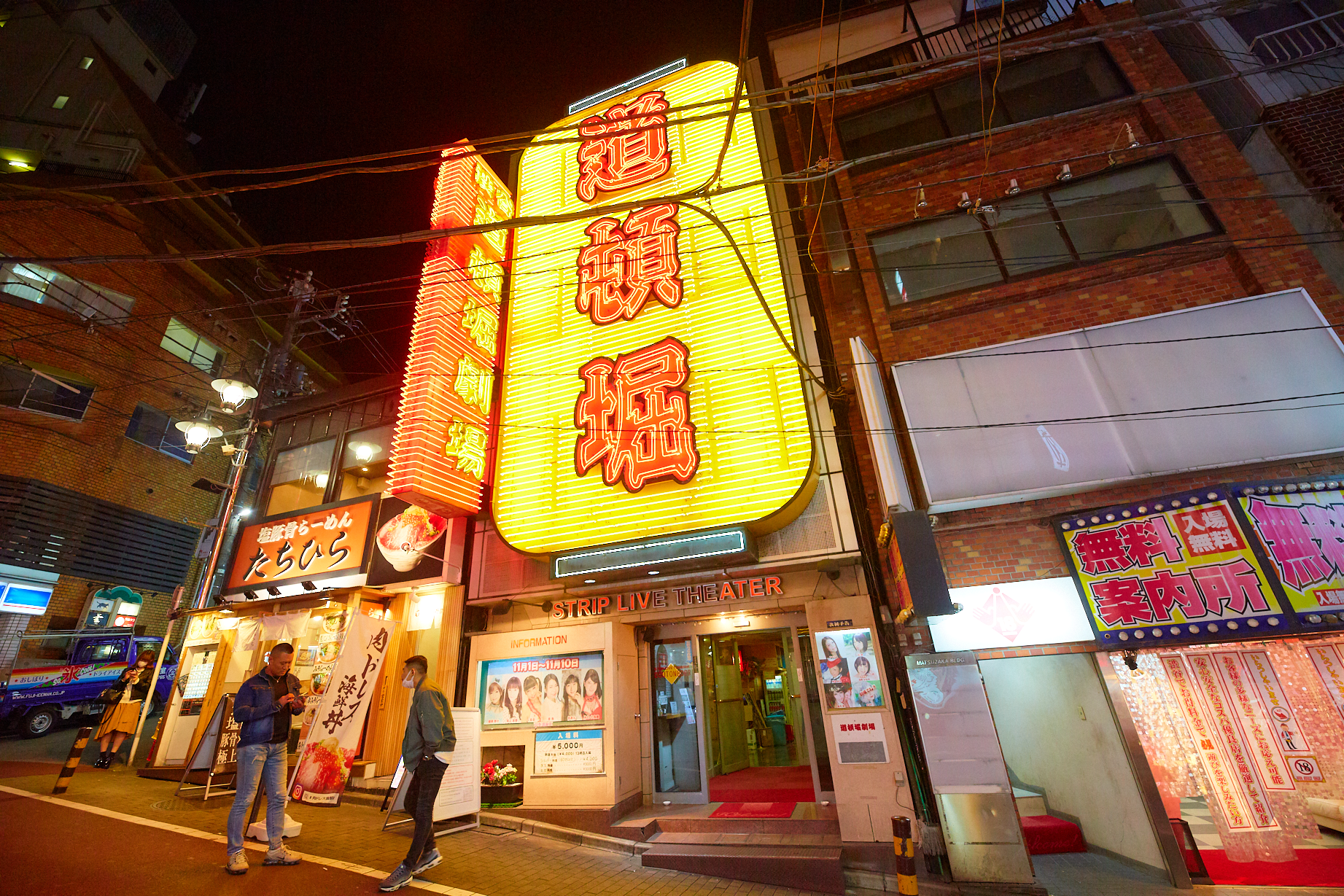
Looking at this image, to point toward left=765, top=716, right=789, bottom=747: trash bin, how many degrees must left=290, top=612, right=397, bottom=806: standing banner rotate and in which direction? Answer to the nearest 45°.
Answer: approximately 90° to its left

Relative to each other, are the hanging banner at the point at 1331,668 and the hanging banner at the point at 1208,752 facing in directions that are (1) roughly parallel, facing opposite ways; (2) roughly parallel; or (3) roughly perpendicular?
roughly parallel

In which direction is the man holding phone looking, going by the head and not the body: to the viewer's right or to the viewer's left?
to the viewer's right

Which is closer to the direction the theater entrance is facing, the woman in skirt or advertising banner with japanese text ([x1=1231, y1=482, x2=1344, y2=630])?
the advertising banner with japanese text

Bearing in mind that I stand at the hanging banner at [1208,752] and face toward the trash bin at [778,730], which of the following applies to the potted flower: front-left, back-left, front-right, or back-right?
front-left

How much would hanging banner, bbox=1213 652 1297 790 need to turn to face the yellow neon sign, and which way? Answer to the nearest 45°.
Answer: approximately 45° to its right

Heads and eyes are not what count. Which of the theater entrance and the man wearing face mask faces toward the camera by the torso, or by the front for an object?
the theater entrance

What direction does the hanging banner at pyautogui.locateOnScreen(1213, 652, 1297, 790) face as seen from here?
toward the camera

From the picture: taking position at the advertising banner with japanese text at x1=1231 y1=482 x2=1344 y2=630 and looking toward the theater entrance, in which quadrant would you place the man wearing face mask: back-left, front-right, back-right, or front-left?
front-left

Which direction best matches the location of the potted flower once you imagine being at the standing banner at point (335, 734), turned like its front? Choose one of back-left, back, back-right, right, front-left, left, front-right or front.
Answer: left

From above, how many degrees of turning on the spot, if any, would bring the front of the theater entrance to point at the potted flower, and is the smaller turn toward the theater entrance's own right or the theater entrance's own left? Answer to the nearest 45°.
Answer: approximately 90° to the theater entrance's own right

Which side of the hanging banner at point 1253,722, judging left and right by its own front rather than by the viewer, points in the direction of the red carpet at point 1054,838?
right
